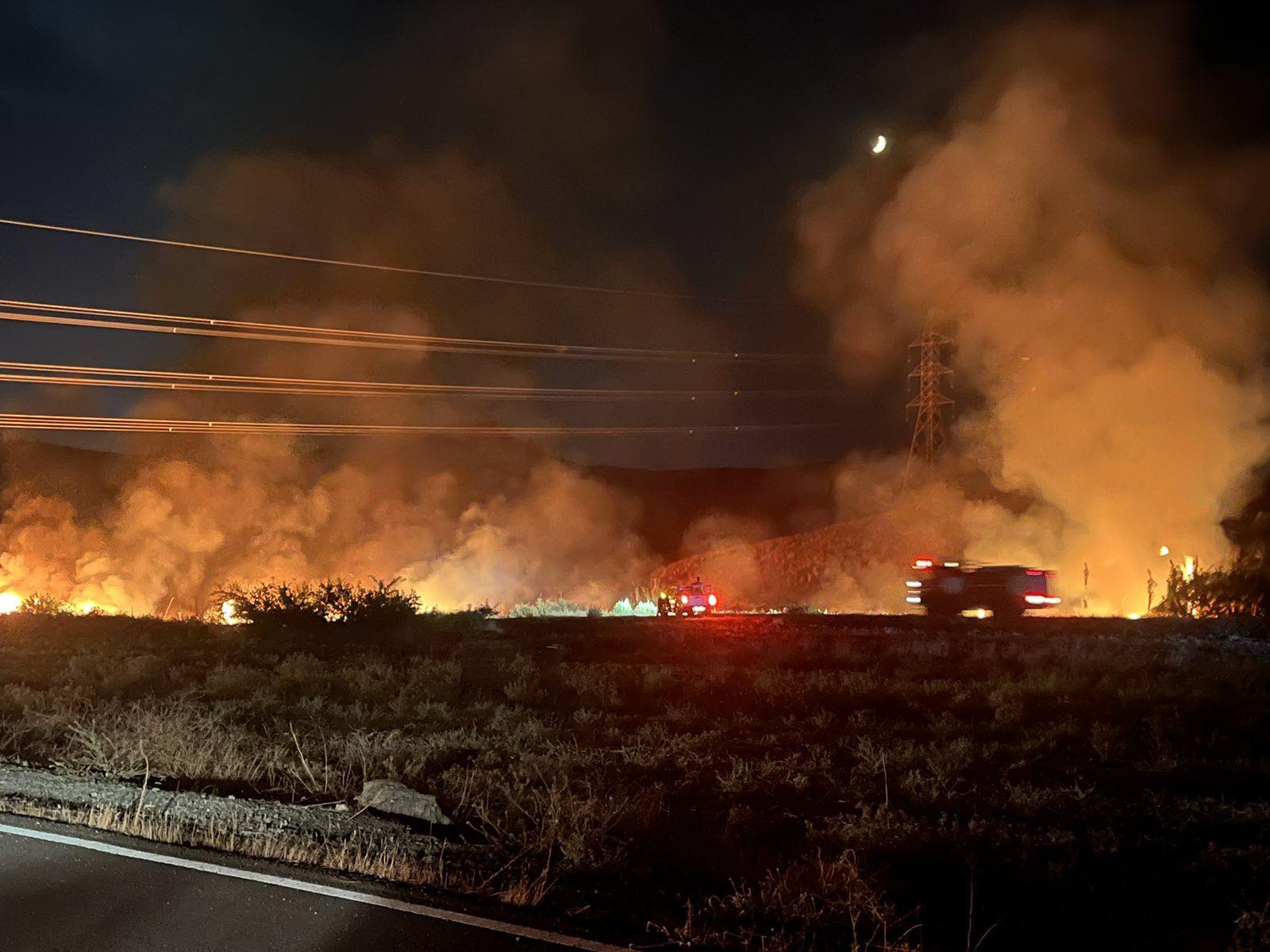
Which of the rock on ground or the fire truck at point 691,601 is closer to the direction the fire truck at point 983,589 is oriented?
the fire truck

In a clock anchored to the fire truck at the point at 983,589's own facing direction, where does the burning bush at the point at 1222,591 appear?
The burning bush is roughly at 5 o'clock from the fire truck.

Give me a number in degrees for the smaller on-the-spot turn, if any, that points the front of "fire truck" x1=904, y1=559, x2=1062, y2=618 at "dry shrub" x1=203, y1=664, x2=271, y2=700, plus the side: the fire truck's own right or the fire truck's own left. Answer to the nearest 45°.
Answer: approximately 45° to the fire truck's own left

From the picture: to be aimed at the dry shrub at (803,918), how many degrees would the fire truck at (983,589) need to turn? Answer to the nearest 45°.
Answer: approximately 90° to its left

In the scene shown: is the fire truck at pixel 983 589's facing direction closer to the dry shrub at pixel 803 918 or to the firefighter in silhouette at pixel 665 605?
the firefighter in silhouette

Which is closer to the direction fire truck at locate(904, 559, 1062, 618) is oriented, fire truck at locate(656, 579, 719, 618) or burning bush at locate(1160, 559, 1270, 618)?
the fire truck

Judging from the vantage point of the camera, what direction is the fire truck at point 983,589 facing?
facing to the left of the viewer

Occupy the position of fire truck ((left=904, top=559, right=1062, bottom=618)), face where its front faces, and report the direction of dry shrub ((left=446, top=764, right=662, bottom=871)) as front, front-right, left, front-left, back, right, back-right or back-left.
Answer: left

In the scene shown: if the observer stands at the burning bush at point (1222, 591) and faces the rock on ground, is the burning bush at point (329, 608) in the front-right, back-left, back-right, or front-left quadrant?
front-right

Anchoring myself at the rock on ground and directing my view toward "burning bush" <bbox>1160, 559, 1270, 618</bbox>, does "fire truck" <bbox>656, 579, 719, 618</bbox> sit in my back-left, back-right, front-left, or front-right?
front-left

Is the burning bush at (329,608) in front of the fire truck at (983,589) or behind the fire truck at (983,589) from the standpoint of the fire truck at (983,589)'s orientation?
in front

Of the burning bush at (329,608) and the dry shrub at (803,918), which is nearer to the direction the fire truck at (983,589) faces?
the burning bush

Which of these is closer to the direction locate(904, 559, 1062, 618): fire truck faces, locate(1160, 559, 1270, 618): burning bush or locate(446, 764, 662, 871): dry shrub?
the dry shrub

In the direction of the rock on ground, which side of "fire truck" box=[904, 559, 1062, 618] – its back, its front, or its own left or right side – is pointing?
left

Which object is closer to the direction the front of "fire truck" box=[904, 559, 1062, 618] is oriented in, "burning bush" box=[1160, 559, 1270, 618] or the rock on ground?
the rock on ground
